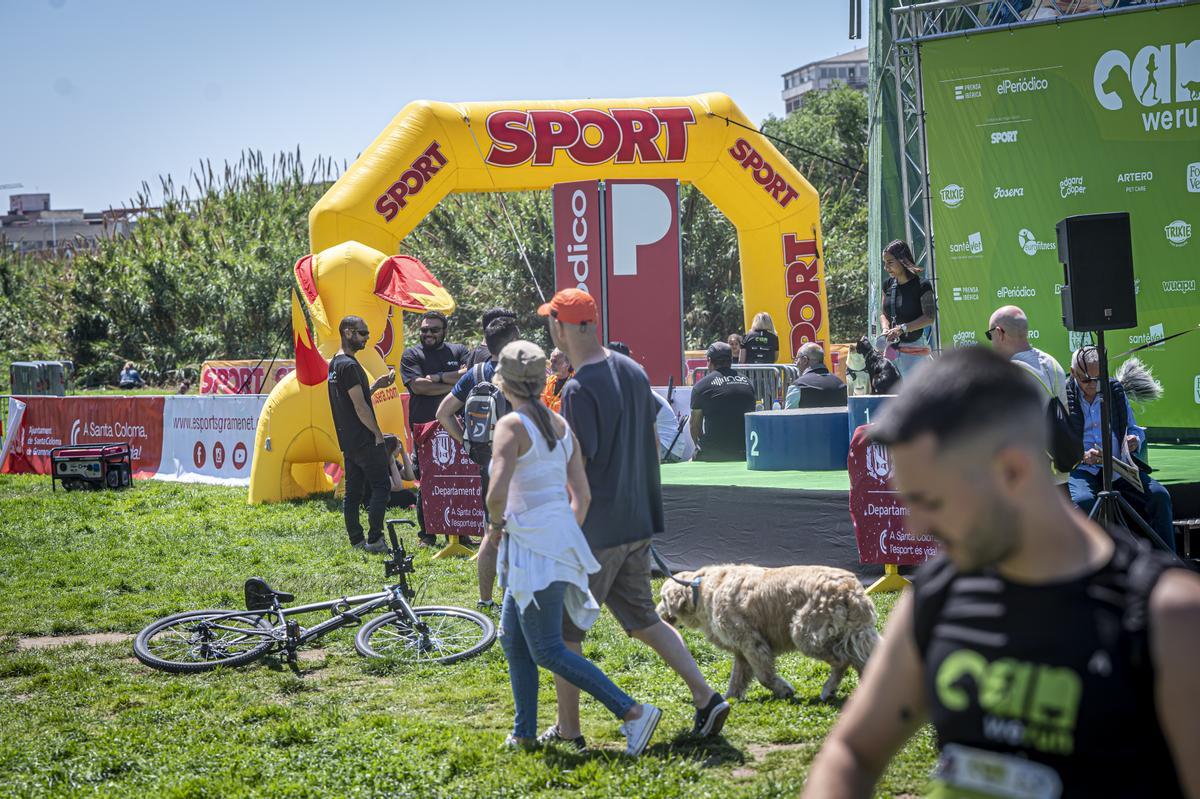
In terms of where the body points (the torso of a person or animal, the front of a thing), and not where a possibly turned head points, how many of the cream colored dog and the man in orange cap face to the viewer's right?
0

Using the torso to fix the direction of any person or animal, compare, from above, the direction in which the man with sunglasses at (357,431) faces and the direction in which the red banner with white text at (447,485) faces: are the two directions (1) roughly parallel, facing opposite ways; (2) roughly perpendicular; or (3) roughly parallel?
roughly perpendicular

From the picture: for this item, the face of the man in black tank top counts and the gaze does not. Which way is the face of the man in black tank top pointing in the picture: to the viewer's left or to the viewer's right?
to the viewer's left

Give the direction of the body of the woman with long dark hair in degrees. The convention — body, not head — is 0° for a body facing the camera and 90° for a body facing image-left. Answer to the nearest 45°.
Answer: approximately 45°

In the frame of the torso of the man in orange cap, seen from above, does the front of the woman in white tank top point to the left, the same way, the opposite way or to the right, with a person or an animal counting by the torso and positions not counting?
the same way

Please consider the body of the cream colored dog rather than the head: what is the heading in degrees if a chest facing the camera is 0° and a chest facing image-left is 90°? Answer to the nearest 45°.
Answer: approximately 90°

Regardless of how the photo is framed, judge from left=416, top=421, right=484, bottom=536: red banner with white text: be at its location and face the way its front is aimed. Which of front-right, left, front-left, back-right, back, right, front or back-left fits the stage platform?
front-left

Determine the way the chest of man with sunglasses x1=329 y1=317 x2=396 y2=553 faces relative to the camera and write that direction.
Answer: to the viewer's right

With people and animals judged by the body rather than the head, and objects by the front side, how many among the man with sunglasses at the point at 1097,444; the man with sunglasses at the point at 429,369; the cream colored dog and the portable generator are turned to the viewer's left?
1

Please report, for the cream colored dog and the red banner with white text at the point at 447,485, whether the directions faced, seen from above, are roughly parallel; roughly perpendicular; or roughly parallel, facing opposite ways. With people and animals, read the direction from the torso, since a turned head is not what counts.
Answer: roughly perpendicular

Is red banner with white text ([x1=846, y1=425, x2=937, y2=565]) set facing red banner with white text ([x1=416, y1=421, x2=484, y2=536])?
no

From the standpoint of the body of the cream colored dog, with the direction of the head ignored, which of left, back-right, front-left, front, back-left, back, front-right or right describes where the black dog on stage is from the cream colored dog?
right

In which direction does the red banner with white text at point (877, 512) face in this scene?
toward the camera

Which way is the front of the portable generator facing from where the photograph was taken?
facing the viewer

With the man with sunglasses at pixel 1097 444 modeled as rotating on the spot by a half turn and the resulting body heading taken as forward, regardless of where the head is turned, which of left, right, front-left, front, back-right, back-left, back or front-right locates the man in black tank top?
back
